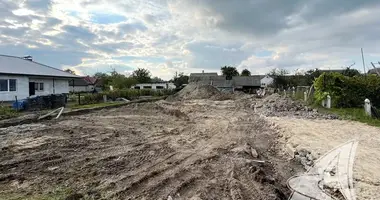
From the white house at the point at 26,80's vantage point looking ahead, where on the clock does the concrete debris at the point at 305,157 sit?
The concrete debris is roughly at 1 o'clock from the white house.

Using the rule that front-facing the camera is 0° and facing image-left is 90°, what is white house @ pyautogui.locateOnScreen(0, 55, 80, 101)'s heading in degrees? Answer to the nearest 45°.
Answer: approximately 315°

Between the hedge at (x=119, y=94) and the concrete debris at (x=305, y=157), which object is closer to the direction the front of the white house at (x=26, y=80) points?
the concrete debris

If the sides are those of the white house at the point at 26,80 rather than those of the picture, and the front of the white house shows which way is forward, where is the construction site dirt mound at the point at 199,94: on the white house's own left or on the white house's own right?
on the white house's own left

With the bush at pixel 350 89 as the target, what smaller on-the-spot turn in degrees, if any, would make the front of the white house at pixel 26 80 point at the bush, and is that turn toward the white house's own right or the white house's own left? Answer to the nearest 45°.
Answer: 0° — it already faces it
